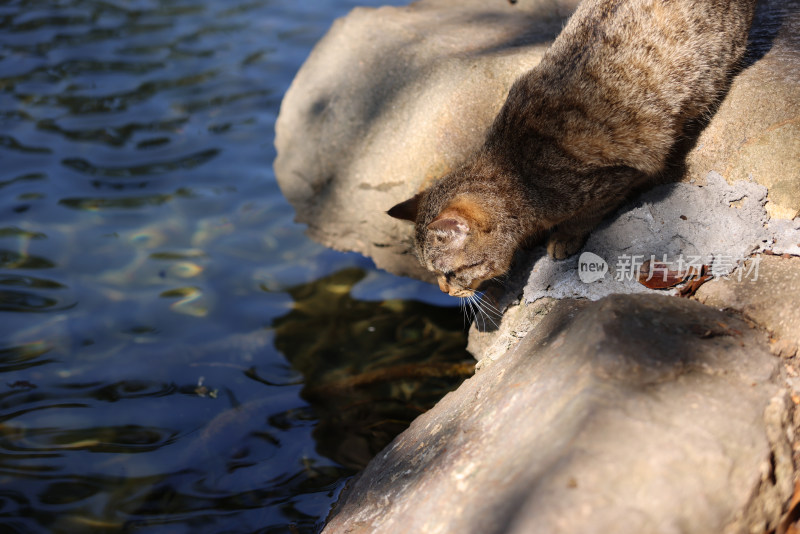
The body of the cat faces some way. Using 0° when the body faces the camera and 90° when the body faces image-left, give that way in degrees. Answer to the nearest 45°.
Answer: approximately 45°

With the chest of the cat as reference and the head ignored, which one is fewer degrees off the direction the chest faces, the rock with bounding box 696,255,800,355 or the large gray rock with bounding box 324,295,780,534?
the large gray rock

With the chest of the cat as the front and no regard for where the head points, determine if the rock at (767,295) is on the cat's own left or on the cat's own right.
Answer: on the cat's own left

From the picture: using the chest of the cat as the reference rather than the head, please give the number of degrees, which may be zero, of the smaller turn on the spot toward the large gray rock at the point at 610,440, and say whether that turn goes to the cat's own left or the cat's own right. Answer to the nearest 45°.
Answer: approximately 45° to the cat's own left

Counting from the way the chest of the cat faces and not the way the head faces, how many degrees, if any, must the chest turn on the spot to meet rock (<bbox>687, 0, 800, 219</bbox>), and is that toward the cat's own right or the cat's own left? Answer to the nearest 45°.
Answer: approximately 135° to the cat's own left

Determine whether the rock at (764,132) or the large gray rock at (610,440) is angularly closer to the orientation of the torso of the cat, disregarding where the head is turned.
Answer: the large gray rock
